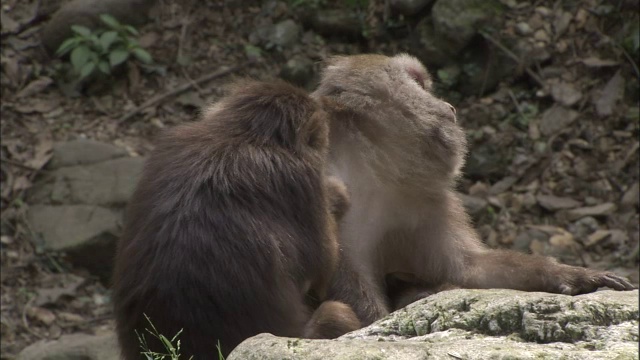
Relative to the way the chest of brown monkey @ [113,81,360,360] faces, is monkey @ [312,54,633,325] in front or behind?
in front

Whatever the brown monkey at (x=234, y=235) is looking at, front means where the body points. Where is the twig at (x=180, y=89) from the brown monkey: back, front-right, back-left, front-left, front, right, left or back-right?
front-left

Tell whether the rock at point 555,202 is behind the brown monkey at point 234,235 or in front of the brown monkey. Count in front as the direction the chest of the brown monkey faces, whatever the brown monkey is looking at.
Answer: in front

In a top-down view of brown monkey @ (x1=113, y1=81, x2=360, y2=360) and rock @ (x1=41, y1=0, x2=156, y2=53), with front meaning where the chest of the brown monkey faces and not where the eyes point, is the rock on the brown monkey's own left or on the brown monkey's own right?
on the brown monkey's own left

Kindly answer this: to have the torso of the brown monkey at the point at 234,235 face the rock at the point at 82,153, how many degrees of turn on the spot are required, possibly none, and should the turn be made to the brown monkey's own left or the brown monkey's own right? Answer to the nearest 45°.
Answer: approximately 45° to the brown monkey's own left

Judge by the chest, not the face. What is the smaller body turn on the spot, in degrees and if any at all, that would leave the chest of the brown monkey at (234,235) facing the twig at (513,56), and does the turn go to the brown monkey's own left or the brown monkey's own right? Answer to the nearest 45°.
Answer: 0° — it already faces it

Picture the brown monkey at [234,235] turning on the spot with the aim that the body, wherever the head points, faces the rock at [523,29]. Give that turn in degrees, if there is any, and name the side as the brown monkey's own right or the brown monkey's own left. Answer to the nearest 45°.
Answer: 0° — it already faces it

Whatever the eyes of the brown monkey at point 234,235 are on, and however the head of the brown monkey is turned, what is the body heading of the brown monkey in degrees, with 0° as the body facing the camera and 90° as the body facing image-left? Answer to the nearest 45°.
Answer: approximately 225°

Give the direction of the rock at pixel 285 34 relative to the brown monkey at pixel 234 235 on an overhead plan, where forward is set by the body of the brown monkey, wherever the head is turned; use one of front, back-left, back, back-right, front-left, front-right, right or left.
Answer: front-left

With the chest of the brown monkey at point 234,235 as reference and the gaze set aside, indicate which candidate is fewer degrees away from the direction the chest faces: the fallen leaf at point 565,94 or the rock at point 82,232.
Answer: the fallen leaf

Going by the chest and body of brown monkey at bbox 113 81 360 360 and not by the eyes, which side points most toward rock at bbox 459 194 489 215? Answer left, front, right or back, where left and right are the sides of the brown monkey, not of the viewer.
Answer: front

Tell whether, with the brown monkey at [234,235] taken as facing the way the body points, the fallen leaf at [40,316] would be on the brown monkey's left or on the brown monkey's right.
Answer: on the brown monkey's left
